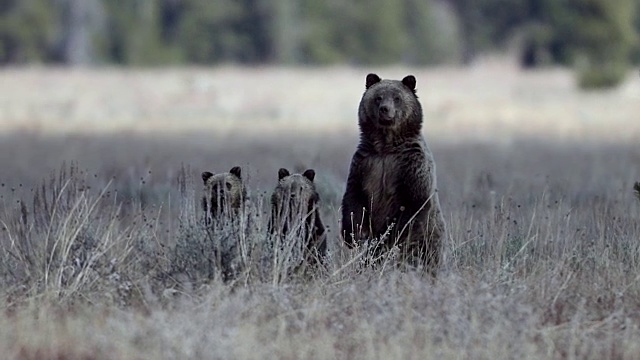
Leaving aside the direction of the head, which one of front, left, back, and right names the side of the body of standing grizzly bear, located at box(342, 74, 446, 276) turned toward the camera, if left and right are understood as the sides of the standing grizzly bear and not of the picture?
front

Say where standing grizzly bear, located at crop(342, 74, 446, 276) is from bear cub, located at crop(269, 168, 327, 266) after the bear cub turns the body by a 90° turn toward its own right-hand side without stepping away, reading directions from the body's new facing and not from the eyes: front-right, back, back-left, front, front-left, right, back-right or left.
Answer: back

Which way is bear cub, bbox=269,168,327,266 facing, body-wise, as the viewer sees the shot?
toward the camera
